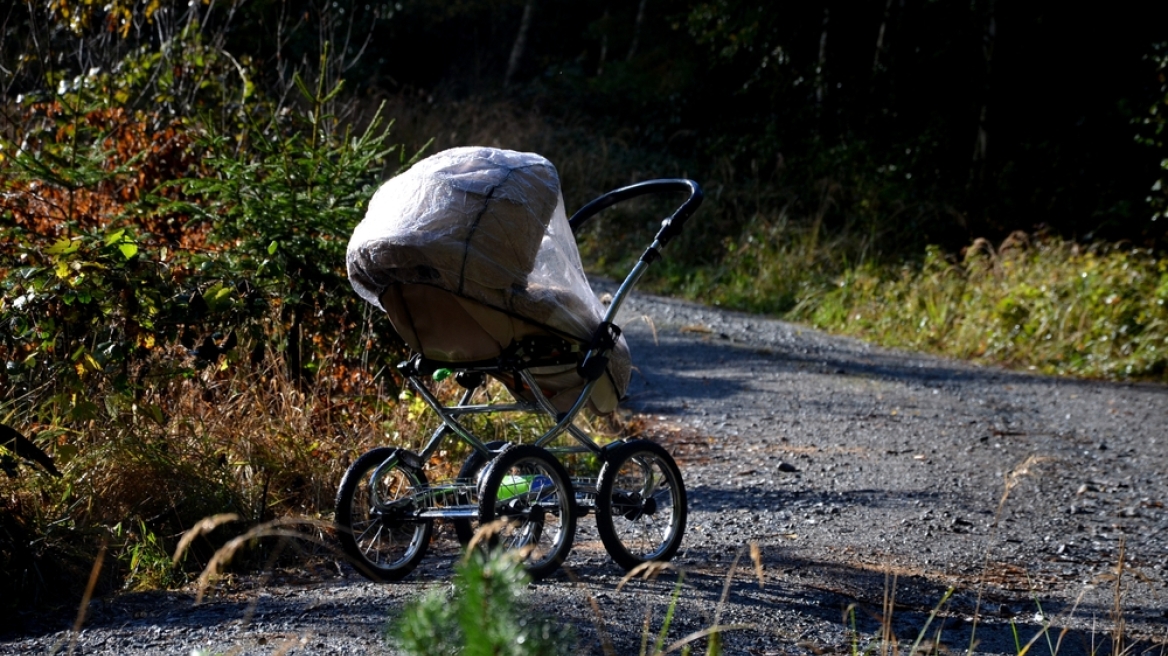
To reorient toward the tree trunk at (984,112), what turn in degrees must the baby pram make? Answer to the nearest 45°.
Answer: approximately 180°

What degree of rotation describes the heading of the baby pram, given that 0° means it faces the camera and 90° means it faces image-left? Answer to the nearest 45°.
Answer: approximately 45°

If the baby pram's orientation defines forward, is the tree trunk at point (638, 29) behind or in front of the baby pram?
behind

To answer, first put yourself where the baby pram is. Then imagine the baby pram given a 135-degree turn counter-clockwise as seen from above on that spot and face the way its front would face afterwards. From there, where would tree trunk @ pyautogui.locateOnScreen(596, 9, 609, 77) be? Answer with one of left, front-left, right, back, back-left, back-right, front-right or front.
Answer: left

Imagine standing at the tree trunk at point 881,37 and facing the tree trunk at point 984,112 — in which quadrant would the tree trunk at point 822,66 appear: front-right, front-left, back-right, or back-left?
back-right

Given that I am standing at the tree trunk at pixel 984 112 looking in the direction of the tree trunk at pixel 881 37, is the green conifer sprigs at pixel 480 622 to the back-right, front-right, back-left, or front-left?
back-left

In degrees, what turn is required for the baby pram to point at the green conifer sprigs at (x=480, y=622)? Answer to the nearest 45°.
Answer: approximately 45° to its left

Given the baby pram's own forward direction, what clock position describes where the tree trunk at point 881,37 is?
The tree trunk is roughly at 5 o'clock from the baby pram.

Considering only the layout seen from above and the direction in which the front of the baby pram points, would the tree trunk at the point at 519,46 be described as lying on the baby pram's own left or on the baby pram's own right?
on the baby pram's own right

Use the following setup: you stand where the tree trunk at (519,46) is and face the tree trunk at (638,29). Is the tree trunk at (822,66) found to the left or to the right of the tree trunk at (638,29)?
right

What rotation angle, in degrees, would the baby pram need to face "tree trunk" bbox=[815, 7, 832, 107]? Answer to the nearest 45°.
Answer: approximately 135° to its right
